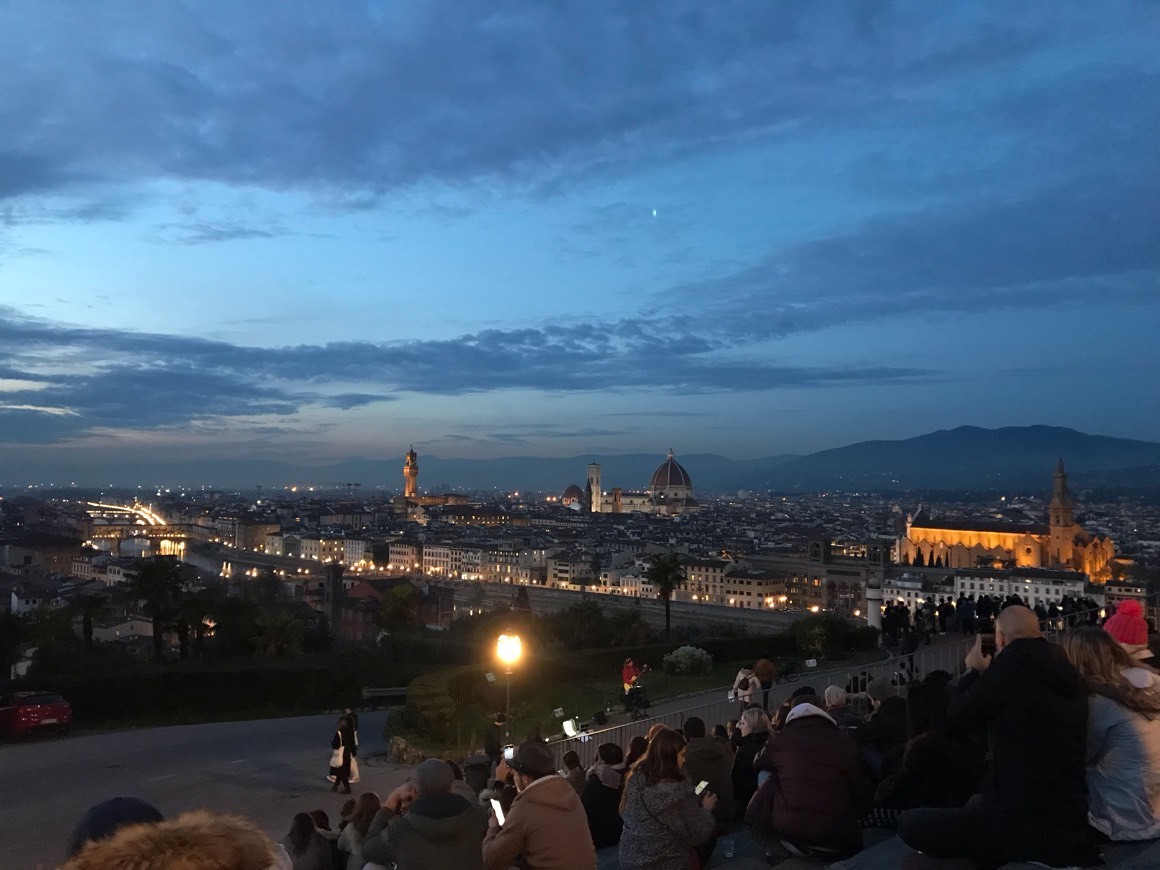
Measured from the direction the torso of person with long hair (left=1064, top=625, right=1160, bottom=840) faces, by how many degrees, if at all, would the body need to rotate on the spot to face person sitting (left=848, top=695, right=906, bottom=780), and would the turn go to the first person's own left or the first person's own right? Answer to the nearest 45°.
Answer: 0° — they already face them

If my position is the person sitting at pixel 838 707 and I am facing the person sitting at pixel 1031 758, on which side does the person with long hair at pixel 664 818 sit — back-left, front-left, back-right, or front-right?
front-right

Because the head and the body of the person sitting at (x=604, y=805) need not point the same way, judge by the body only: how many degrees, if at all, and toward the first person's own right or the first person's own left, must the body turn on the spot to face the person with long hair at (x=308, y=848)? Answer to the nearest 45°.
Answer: approximately 90° to the first person's own left

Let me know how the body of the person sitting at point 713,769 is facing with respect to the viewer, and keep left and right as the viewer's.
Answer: facing away from the viewer and to the left of the viewer

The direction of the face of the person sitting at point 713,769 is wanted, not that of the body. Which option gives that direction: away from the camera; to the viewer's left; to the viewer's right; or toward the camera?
away from the camera

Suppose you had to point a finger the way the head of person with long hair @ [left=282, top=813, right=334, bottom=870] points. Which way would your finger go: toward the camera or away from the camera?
away from the camera

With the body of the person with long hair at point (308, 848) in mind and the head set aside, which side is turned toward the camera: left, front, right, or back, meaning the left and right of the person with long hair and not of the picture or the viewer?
back

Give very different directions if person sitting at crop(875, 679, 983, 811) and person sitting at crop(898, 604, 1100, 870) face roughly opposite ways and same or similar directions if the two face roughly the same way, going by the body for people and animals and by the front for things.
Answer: same or similar directions

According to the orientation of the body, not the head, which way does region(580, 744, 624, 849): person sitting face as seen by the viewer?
away from the camera

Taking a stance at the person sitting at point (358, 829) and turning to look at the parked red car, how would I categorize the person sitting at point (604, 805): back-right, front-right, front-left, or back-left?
back-right

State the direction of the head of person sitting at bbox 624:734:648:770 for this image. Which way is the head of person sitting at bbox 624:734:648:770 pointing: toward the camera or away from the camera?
away from the camera
